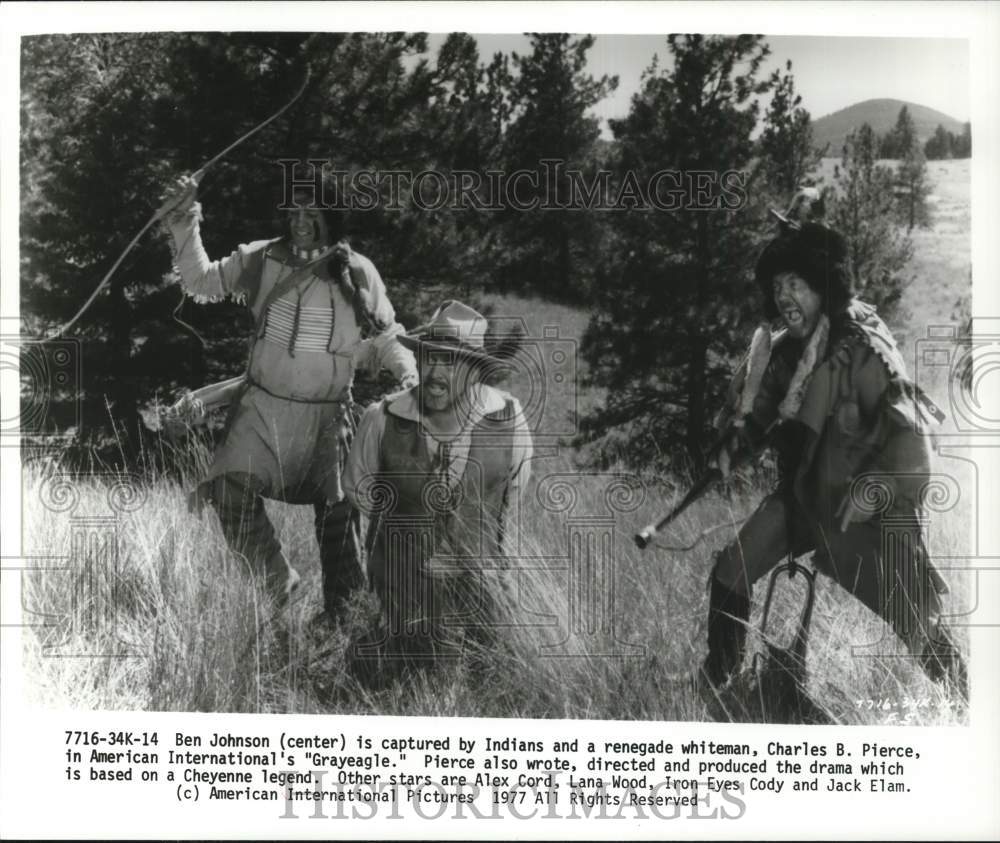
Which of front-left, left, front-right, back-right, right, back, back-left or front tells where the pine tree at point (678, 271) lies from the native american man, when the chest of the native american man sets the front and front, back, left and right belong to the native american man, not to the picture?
left

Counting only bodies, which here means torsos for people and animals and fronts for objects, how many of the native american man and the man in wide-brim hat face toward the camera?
2

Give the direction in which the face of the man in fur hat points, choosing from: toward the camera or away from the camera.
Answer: toward the camera

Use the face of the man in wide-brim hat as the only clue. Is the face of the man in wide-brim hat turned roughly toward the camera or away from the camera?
toward the camera

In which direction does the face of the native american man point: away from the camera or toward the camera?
toward the camera

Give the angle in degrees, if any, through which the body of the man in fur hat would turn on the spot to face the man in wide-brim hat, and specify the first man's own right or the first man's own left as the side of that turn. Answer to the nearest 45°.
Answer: approximately 45° to the first man's own right

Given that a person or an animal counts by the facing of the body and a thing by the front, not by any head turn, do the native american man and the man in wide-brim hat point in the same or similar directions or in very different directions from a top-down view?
same or similar directions

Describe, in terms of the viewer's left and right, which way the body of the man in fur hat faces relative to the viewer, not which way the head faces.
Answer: facing the viewer and to the left of the viewer

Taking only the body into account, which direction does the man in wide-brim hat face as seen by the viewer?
toward the camera

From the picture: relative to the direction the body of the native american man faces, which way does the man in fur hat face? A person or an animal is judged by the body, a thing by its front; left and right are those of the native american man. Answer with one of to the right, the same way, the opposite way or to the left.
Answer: to the right

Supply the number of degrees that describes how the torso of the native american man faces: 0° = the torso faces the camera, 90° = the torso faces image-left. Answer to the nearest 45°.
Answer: approximately 0°
